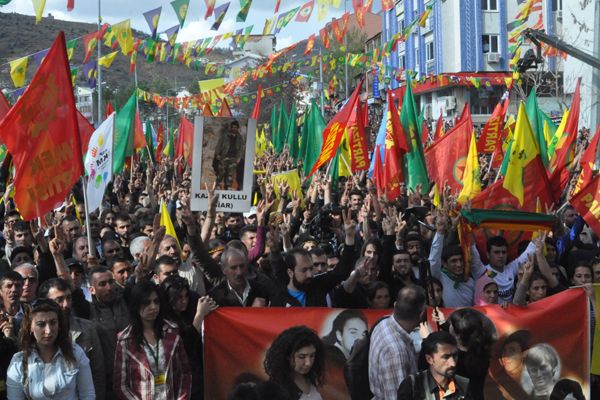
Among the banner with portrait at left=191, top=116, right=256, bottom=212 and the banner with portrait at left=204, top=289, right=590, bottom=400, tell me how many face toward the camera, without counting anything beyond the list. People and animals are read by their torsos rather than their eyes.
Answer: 2

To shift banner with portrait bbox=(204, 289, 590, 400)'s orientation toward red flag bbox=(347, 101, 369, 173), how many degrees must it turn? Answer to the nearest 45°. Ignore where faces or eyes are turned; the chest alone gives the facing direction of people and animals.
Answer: approximately 180°

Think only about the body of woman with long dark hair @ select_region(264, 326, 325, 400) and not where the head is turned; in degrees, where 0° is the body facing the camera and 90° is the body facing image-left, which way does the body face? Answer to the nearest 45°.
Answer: approximately 315°

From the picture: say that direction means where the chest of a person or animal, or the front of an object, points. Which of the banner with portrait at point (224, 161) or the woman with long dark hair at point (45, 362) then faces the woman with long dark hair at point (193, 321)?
the banner with portrait

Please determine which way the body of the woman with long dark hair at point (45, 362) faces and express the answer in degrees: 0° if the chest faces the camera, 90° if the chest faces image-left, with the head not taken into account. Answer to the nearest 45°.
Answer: approximately 0°

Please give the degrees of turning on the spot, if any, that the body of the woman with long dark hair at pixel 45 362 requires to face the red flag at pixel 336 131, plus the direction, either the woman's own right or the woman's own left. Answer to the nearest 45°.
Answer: approximately 135° to the woman's own left

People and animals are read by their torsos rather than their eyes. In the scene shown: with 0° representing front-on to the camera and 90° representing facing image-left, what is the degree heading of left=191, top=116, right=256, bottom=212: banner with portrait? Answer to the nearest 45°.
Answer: approximately 0°
